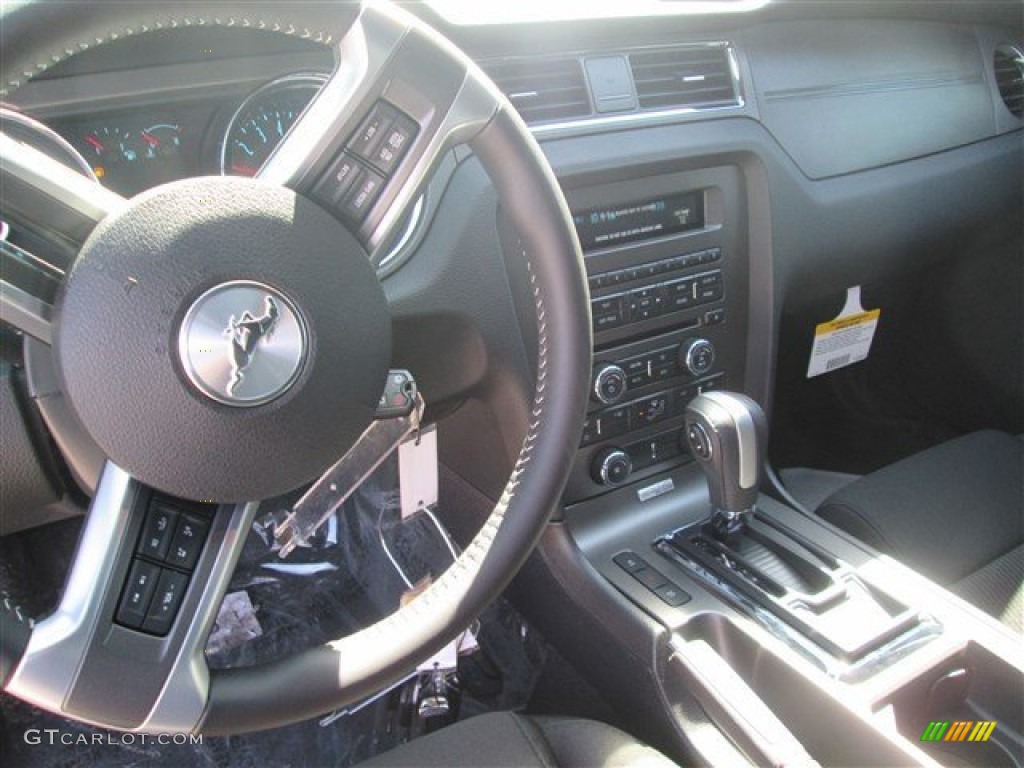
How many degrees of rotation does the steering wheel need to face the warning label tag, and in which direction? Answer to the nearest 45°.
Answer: approximately 135° to its left

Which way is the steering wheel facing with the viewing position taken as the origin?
facing the viewer

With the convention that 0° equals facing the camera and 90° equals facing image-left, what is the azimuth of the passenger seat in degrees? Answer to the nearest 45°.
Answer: approximately 135°

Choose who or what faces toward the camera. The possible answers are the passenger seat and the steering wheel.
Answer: the steering wheel

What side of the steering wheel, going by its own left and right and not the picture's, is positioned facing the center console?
left

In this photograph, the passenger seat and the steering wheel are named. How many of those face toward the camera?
1

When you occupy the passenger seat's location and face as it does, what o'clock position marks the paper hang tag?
The paper hang tag is roughly at 9 o'clock from the passenger seat.

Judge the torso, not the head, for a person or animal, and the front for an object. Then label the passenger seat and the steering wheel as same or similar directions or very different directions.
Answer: very different directions
